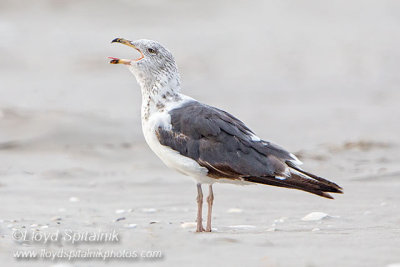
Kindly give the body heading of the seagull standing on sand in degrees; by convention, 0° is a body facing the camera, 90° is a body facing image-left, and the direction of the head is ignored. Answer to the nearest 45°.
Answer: approximately 90°

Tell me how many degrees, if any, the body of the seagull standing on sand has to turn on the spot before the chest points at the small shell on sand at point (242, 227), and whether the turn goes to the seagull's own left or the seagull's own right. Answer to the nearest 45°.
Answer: approximately 135° to the seagull's own right

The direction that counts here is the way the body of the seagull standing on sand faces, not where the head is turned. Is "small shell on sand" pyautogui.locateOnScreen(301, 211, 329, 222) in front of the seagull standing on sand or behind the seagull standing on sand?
behind
